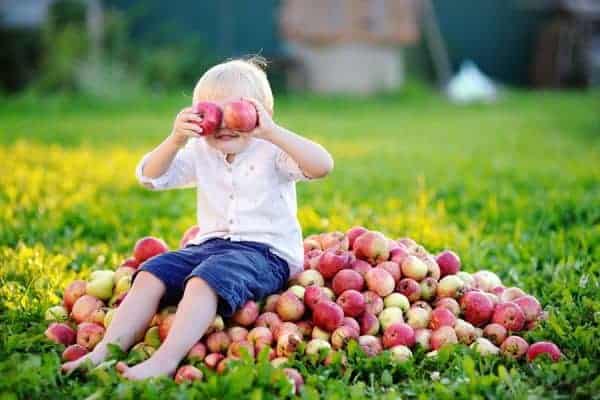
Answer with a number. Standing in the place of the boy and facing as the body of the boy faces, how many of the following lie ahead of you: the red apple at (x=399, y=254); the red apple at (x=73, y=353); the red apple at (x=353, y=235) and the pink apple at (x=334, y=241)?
1

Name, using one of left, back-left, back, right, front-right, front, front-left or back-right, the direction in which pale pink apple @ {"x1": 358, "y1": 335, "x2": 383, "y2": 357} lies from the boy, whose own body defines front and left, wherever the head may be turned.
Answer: left

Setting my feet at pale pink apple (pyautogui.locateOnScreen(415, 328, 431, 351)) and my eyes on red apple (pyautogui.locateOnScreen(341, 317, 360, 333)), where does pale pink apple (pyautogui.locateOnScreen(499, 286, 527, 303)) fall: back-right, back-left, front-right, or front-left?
back-right

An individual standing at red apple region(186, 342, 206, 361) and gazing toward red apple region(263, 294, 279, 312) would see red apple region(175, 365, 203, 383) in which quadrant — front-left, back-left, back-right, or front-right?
back-right

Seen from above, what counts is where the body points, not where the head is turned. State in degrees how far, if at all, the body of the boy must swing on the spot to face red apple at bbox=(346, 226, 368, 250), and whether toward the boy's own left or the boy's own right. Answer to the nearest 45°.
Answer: approximately 180°

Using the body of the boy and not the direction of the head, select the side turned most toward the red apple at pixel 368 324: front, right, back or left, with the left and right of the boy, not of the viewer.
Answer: left

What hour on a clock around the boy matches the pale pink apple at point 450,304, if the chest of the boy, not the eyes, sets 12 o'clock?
The pale pink apple is roughly at 8 o'clock from the boy.

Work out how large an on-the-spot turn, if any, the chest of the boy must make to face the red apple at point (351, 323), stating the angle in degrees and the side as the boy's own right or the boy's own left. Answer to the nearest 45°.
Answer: approximately 90° to the boy's own left

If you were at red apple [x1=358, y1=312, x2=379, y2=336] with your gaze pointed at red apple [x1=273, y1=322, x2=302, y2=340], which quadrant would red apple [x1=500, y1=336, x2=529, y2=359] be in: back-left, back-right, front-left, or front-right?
back-left

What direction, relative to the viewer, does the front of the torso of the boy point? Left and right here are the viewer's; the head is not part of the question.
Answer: facing the viewer and to the left of the viewer

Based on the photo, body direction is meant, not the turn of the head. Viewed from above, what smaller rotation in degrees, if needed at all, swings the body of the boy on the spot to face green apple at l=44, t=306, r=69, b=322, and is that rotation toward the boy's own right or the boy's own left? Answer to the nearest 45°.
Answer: approximately 45° to the boy's own right
